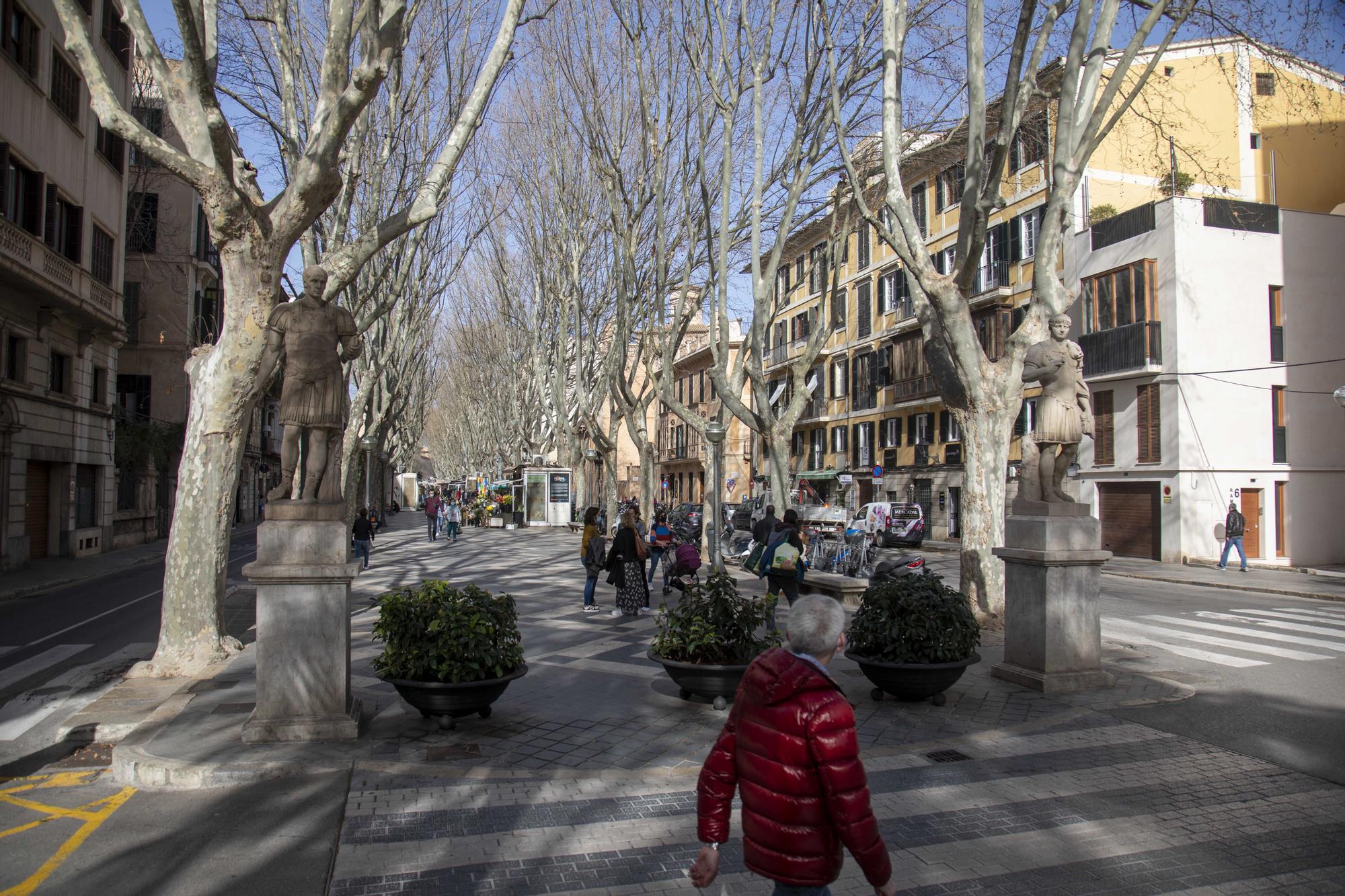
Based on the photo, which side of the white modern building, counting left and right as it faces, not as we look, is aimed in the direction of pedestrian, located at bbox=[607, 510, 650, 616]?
front

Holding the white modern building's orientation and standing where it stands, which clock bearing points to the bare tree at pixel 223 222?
The bare tree is roughly at 11 o'clock from the white modern building.

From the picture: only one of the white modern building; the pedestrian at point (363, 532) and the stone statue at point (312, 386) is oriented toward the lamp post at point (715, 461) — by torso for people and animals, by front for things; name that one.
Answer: the white modern building

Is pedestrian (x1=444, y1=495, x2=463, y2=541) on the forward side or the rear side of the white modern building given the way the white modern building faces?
on the forward side

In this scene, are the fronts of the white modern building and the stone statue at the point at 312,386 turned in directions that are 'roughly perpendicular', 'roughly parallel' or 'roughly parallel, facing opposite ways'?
roughly perpendicular

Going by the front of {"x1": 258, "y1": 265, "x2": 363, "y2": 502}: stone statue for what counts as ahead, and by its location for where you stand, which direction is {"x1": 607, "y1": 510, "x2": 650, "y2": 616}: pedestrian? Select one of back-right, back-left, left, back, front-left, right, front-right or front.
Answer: back-left

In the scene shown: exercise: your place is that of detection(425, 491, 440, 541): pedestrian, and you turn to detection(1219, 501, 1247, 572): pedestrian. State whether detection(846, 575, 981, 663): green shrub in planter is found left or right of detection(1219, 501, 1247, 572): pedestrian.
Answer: right

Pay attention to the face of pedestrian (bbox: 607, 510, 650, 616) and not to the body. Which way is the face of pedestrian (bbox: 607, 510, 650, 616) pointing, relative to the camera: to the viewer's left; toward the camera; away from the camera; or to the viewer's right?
away from the camera
